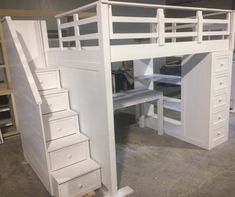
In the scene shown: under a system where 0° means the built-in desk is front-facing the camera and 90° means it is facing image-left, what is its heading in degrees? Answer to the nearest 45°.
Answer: approximately 315°
